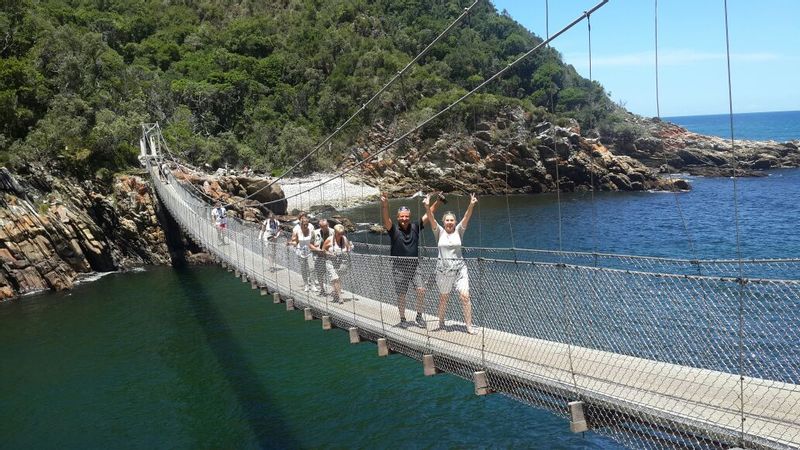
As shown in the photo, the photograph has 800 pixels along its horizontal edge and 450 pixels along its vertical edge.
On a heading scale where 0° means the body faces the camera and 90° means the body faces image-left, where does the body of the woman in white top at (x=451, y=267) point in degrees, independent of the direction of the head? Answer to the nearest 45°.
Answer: approximately 0°

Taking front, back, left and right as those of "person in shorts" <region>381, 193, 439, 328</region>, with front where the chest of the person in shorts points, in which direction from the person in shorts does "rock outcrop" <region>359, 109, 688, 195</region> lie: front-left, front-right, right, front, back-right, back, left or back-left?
back

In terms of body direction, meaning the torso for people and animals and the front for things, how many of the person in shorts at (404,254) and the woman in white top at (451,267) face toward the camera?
2

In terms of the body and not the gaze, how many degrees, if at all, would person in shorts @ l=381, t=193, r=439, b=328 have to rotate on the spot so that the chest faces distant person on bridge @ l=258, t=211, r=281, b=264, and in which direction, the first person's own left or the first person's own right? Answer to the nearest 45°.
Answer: approximately 135° to the first person's own right

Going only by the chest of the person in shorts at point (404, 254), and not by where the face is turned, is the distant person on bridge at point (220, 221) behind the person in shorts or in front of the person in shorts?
behind

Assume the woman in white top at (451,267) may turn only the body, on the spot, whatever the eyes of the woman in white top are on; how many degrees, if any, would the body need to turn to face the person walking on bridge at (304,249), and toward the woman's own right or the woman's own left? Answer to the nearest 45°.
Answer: approximately 135° to the woman's own right

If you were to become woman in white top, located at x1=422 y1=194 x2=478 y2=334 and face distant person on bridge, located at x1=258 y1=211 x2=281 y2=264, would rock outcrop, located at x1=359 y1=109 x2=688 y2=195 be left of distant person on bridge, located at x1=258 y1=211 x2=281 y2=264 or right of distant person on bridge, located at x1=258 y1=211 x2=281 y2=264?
right

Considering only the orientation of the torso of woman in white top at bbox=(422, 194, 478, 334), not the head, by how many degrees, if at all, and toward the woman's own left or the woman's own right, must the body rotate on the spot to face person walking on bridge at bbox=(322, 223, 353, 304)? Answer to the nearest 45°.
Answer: approximately 135° to the woman's own right

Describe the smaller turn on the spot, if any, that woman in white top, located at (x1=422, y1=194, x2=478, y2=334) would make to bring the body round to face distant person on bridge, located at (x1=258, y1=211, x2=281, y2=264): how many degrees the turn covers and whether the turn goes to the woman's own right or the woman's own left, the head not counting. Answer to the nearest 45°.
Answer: approximately 135° to the woman's own right

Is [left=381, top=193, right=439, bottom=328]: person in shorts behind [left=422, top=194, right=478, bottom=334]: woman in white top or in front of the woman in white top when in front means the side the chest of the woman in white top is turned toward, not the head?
behind
